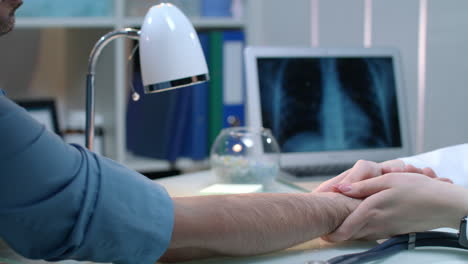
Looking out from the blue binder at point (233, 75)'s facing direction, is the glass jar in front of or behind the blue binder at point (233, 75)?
in front

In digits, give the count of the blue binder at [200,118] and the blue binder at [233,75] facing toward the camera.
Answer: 2

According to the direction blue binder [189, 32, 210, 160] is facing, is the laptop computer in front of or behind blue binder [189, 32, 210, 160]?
in front

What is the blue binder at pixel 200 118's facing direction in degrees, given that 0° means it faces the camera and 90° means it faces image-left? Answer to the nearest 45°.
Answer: approximately 0°

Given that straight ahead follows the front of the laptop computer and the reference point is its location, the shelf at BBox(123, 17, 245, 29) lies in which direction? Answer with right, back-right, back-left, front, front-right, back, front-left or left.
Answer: back-right

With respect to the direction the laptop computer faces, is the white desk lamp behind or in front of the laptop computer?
in front
